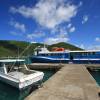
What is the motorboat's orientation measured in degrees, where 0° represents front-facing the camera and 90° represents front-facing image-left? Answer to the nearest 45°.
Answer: approximately 135°

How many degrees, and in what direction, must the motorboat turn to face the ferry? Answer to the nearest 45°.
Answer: approximately 90° to its right

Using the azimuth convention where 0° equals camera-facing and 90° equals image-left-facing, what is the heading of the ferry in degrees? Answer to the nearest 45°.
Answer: approximately 90°

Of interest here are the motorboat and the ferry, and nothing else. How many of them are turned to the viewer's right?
0
